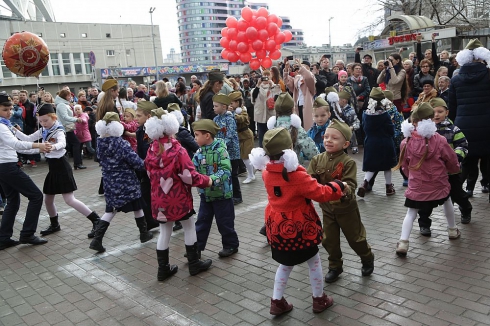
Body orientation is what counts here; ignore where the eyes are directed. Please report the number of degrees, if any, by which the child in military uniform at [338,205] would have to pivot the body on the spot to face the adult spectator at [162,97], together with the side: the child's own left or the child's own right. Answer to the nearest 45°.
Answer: approximately 90° to the child's own right

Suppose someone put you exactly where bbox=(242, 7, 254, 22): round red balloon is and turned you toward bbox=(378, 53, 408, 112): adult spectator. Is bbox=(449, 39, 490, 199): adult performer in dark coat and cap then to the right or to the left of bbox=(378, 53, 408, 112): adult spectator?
right

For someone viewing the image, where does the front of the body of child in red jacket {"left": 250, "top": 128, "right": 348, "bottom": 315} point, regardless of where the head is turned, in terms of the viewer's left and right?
facing away from the viewer and to the right of the viewer

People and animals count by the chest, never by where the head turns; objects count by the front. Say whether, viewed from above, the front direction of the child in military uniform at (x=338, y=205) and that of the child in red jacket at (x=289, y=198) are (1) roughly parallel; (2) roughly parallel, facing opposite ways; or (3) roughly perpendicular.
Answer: roughly parallel, facing opposite ways

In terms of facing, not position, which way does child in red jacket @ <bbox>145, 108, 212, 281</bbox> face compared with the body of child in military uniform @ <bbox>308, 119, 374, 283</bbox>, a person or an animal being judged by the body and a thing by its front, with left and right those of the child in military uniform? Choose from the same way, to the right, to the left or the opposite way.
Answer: the opposite way

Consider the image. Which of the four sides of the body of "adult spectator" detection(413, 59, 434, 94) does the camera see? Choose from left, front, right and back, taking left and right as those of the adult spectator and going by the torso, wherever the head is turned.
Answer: front
